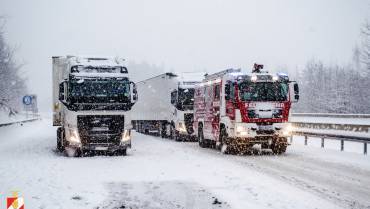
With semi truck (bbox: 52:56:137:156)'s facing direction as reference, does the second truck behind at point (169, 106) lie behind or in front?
behind

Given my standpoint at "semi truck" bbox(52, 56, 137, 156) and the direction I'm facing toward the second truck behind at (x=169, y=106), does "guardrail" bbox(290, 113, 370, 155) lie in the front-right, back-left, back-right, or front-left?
front-right

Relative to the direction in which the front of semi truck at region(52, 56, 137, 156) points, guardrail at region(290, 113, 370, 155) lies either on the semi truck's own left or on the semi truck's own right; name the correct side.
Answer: on the semi truck's own left

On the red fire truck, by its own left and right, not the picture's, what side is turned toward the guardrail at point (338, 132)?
left

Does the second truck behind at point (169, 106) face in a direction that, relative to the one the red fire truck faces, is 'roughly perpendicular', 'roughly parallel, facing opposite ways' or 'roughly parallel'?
roughly parallel

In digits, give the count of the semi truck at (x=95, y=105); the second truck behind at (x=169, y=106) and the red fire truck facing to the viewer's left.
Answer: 0

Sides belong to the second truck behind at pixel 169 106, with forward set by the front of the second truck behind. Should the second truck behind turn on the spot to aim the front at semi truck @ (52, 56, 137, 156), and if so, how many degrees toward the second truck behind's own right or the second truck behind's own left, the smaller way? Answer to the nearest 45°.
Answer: approximately 45° to the second truck behind's own right

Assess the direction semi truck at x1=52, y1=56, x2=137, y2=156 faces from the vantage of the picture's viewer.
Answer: facing the viewer

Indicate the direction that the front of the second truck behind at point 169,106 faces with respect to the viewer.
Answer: facing the viewer and to the right of the viewer

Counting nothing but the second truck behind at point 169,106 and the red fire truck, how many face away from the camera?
0

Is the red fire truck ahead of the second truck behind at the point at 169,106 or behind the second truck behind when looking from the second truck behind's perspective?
ahead
